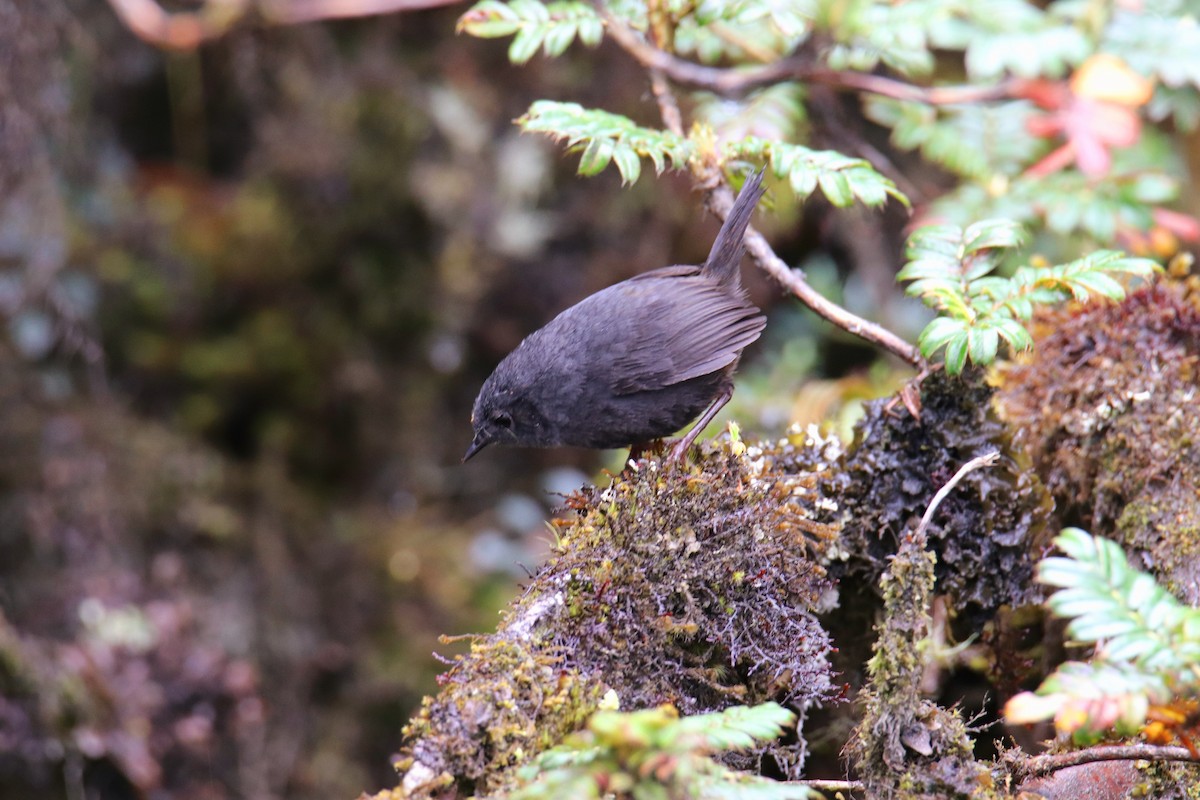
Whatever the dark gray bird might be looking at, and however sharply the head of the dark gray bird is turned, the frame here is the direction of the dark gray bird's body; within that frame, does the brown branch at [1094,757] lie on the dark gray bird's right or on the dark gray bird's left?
on the dark gray bird's left

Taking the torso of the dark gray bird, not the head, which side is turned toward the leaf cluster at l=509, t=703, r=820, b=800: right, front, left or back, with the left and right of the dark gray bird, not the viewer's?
left

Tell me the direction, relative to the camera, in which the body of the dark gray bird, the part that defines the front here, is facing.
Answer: to the viewer's left

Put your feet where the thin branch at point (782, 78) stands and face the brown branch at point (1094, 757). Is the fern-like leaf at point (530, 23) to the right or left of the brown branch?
right
